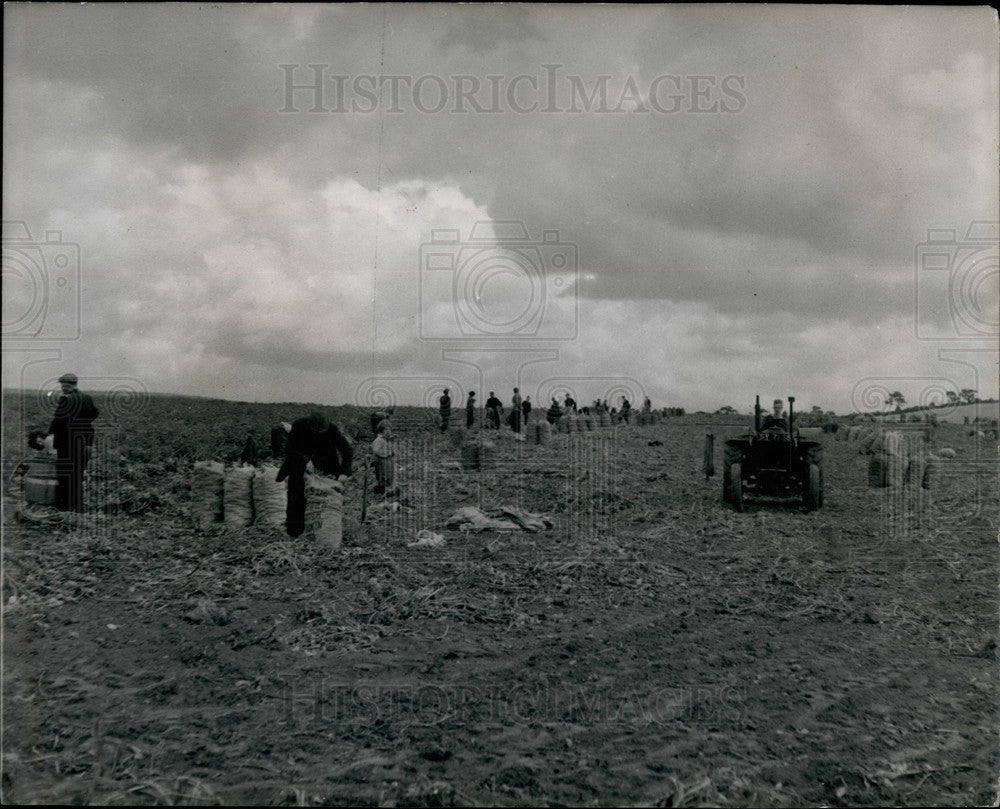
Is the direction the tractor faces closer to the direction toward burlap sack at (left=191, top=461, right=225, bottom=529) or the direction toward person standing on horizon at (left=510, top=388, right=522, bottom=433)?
the burlap sack

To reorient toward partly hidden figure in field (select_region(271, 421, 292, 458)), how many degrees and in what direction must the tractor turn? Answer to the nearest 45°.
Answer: approximately 45° to its right

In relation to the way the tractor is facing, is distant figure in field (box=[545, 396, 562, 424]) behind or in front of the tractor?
behind

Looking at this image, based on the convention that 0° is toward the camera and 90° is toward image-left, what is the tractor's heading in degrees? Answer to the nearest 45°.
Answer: approximately 0°

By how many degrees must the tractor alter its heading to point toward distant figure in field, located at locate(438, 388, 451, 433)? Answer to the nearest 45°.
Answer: approximately 135° to its right

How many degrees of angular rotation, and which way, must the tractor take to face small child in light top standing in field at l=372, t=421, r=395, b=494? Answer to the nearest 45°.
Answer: approximately 90° to its right

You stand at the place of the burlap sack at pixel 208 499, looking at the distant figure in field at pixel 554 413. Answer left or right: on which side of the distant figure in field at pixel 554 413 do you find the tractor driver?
right

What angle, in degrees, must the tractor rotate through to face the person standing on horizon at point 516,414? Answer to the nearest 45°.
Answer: approximately 135° to its right

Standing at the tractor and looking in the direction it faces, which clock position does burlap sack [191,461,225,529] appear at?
The burlap sack is roughly at 2 o'clock from the tractor.

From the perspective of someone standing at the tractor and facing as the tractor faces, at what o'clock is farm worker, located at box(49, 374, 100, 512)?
The farm worker is roughly at 2 o'clock from the tractor.
